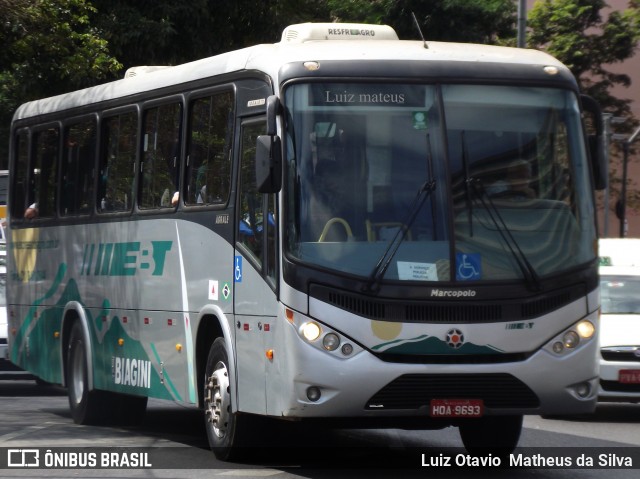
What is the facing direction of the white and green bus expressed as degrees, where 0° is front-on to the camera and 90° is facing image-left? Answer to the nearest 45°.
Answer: approximately 315°

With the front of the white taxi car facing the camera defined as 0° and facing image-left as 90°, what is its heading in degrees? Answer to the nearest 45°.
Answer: approximately 0°

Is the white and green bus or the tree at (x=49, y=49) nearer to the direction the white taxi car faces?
the white and green bus

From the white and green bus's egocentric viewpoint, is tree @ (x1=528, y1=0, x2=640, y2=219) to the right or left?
on its left

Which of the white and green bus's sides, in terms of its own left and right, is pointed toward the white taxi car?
left

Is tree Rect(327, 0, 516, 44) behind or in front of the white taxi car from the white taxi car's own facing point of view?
behind

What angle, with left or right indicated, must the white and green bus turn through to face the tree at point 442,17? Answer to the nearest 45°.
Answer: approximately 135° to its left

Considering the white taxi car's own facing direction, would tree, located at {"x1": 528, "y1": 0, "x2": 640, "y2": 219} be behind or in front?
behind
